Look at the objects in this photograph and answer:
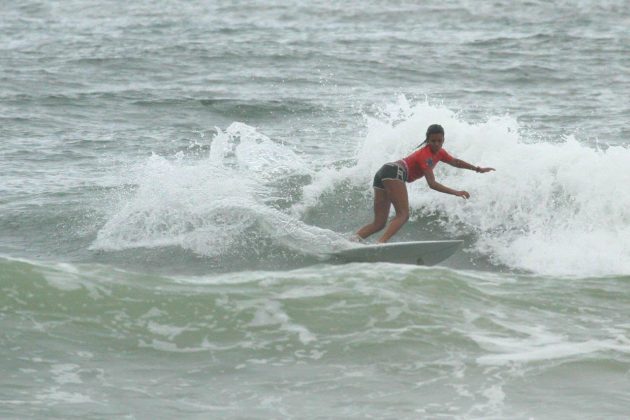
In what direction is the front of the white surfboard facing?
to the viewer's right

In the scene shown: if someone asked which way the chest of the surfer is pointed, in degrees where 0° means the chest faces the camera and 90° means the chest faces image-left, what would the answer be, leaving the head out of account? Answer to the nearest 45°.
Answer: approximately 315°
